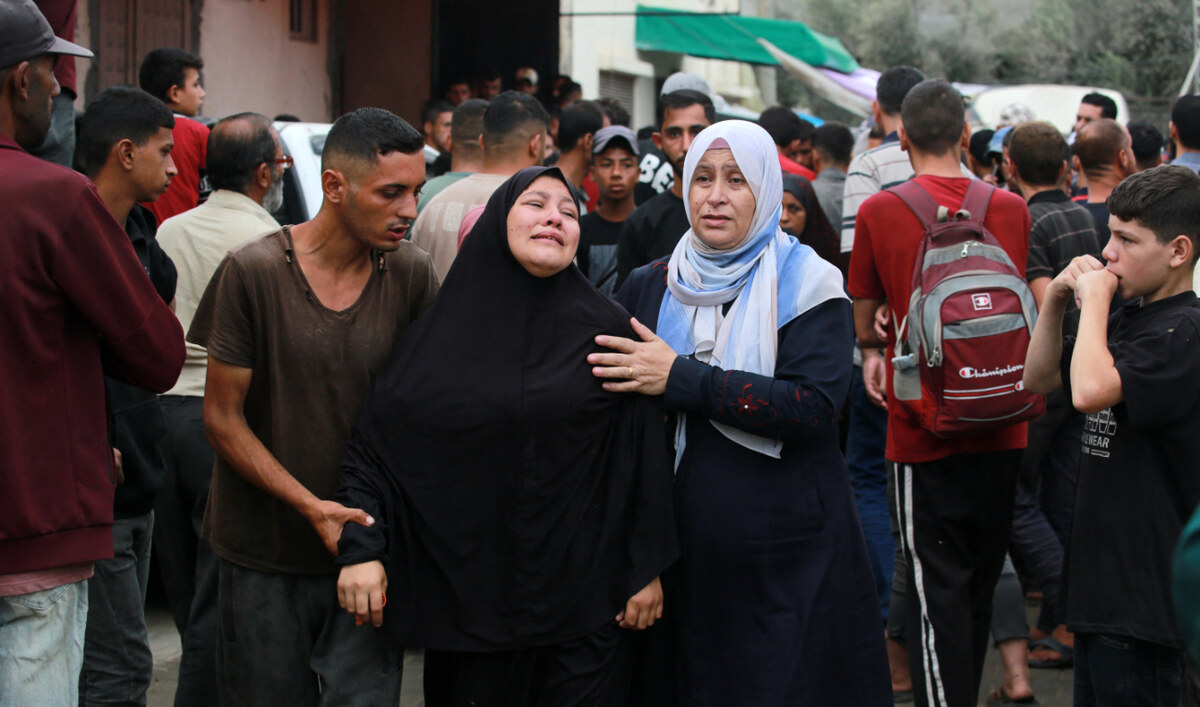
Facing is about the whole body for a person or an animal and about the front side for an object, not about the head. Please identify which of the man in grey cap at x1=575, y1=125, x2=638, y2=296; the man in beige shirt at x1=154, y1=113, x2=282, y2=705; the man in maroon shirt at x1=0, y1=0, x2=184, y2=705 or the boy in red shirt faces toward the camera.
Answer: the man in grey cap

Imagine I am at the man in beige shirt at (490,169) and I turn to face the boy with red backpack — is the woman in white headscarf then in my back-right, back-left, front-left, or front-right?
front-right

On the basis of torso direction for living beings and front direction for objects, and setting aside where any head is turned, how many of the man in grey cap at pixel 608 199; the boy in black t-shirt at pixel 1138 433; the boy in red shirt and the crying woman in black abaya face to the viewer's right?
1

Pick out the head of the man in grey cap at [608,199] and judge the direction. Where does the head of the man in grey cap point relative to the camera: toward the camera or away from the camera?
toward the camera

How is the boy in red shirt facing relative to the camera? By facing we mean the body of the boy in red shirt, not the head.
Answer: to the viewer's right

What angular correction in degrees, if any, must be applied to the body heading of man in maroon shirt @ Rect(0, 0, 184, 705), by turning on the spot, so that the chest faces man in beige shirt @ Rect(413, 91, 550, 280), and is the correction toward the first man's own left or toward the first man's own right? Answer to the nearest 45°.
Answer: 0° — they already face them

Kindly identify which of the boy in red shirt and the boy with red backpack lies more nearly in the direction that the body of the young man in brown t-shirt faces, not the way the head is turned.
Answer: the boy with red backpack

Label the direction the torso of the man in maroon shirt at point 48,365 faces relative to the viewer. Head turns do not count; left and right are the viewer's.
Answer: facing away from the viewer and to the right of the viewer

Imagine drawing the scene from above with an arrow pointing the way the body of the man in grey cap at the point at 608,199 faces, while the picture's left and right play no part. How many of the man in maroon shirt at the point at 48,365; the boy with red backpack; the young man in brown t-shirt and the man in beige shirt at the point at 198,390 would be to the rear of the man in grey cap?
0

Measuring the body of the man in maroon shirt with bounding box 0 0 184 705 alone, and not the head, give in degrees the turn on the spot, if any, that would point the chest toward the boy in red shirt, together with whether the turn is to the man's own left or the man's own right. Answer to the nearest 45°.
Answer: approximately 45° to the man's own left

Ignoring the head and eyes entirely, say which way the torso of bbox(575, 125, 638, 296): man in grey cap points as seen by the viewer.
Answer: toward the camera

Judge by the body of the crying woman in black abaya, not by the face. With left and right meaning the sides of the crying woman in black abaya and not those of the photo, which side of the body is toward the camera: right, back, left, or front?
front

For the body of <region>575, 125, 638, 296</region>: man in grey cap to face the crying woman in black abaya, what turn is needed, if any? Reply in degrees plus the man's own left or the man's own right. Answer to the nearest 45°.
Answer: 0° — they already face them

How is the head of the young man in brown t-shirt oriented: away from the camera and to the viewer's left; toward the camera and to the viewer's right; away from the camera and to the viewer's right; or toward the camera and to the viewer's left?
toward the camera and to the viewer's right

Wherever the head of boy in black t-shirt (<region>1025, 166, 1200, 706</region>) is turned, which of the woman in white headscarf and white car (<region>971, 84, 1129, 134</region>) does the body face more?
the woman in white headscarf

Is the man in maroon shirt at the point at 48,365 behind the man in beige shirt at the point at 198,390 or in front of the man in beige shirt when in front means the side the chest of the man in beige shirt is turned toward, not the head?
behind

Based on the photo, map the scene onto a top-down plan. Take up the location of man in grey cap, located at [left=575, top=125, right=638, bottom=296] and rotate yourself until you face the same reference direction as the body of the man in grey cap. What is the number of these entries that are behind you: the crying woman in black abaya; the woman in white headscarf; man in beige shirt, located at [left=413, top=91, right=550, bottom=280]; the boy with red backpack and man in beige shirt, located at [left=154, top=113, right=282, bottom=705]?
0

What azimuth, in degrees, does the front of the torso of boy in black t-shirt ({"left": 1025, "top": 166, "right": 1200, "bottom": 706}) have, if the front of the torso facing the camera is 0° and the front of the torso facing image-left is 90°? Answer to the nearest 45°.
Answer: approximately 45°

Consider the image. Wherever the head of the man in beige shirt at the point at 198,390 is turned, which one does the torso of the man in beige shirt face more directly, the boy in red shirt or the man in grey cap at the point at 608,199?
the man in grey cap
